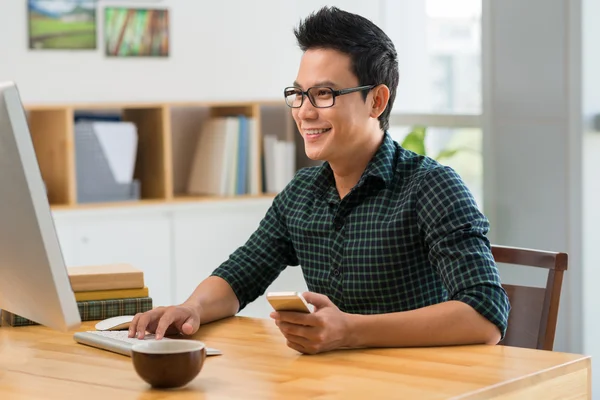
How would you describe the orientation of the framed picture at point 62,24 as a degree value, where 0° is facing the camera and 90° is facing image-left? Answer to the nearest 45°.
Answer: approximately 0°

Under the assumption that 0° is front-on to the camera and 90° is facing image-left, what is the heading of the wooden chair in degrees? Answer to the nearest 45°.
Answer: approximately 45°

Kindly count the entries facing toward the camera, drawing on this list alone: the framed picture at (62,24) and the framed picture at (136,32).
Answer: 2

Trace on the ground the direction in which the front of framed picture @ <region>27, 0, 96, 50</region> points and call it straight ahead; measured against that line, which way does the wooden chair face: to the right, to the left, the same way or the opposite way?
to the right

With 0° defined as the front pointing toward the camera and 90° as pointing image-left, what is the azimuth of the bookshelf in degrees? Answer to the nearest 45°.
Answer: approximately 0°
